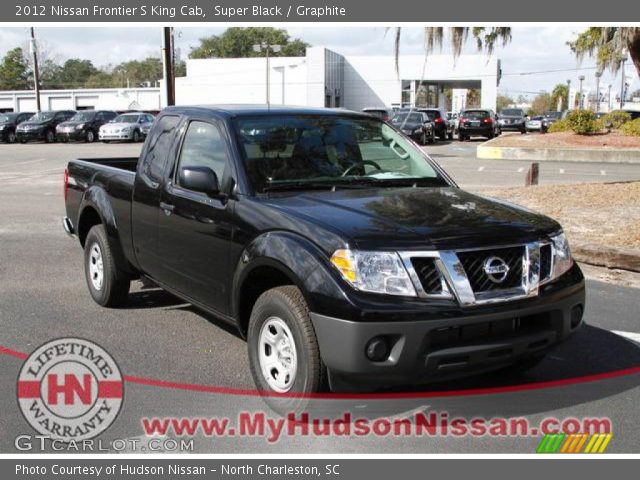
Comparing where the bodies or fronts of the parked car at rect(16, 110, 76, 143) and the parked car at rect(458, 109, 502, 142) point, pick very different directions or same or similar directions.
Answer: very different directions

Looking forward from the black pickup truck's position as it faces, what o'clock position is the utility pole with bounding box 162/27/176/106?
The utility pole is roughly at 7 o'clock from the black pickup truck.

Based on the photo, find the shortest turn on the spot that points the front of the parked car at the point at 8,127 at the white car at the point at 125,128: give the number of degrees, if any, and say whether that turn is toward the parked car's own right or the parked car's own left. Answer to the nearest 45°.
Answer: approximately 90° to the parked car's own left

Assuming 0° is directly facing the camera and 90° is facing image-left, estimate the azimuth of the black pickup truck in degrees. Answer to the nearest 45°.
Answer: approximately 315°

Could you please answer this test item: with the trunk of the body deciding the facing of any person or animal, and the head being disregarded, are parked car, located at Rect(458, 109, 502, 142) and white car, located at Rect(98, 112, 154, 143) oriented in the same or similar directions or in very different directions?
very different directions

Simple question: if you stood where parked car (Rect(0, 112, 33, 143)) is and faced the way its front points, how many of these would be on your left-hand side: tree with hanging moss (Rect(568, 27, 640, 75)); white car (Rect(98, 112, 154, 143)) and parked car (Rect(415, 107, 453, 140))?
3

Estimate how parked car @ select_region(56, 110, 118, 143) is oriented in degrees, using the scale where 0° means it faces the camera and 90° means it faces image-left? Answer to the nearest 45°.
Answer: approximately 45°

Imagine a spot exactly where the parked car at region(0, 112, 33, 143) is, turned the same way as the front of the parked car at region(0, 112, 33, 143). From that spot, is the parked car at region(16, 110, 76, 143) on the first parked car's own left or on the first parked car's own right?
on the first parked car's own left

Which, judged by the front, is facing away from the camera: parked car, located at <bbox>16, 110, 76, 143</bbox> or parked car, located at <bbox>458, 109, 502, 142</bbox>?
parked car, located at <bbox>458, 109, 502, 142</bbox>

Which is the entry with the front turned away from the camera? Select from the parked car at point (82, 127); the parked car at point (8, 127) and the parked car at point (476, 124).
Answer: the parked car at point (476, 124)

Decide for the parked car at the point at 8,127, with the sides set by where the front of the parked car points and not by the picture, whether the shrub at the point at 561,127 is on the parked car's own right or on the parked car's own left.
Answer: on the parked car's own left

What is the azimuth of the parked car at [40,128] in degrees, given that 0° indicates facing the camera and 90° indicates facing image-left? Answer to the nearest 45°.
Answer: approximately 45°

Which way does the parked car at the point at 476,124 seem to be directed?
away from the camera

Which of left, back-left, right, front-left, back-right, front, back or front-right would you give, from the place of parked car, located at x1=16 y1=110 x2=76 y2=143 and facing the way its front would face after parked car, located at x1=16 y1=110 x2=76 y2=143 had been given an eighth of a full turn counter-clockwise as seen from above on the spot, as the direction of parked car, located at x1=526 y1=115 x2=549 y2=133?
left
